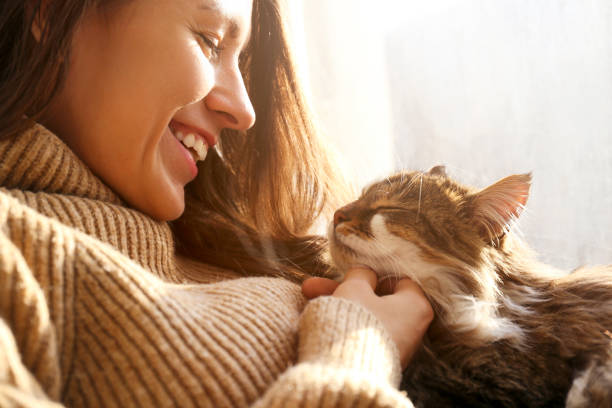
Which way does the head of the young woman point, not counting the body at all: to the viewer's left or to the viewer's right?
to the viewer's right

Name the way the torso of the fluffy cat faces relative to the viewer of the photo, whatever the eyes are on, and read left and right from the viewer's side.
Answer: facing to the left of the viewer
